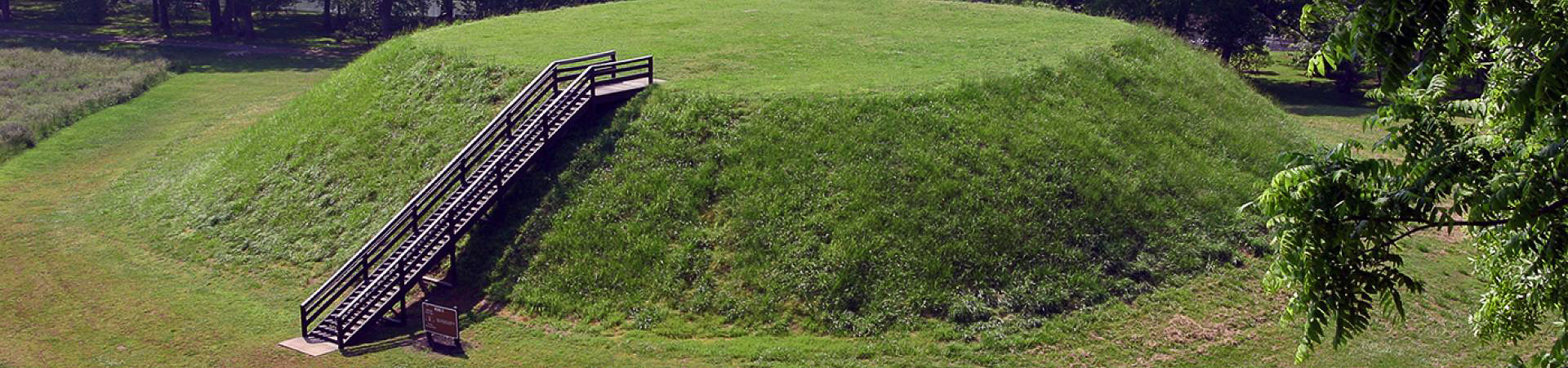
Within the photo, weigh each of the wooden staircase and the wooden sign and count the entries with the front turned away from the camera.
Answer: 0

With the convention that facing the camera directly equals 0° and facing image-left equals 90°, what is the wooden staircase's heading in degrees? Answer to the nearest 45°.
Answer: approximately 45°

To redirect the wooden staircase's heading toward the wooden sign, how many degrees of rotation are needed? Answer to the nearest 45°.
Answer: approximately 45° to its left

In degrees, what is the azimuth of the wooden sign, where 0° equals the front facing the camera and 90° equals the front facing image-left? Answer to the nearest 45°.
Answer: approximately 45°

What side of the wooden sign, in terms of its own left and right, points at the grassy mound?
back
